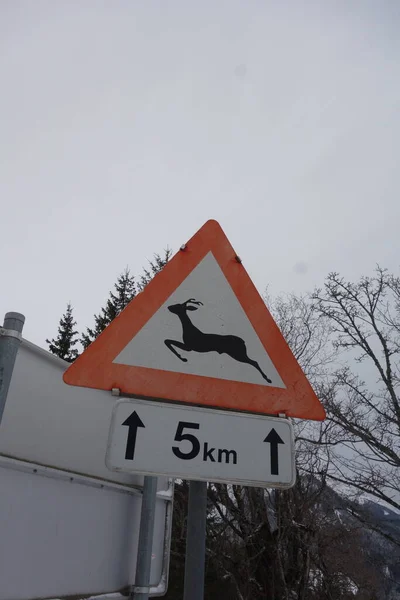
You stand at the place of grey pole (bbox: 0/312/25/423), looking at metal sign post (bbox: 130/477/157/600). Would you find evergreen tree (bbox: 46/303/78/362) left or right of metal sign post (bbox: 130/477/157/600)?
left

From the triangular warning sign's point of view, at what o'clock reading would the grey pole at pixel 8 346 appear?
The grey pole is roughly at 2 o'clock from the triangular warning sign.

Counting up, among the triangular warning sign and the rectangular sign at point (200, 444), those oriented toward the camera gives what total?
2

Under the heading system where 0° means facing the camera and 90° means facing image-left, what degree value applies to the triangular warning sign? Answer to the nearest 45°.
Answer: approximately 0°
